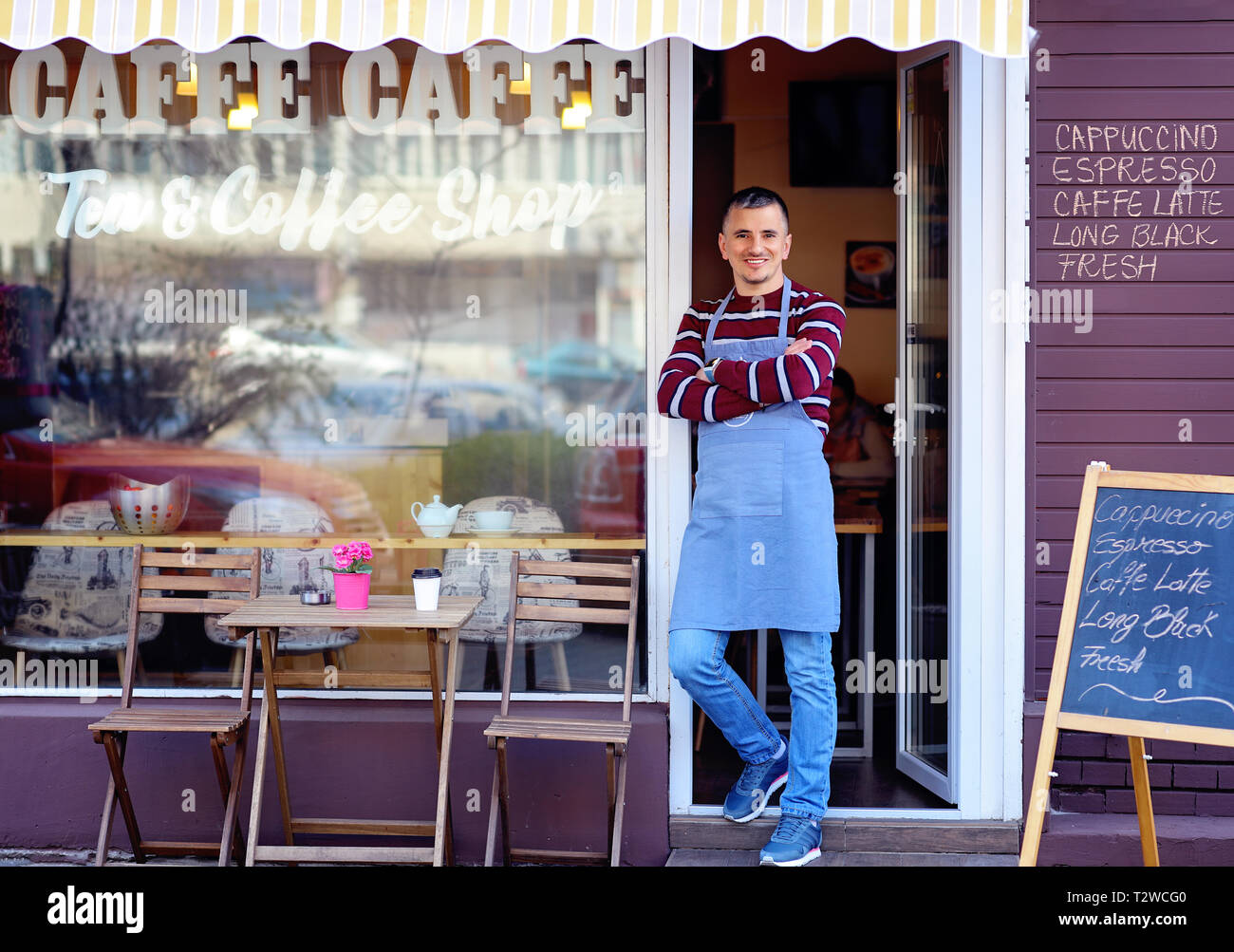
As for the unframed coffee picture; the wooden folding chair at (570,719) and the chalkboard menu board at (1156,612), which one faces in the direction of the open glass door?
the unframed coffee picture

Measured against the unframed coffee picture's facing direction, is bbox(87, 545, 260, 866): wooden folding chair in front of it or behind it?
in front

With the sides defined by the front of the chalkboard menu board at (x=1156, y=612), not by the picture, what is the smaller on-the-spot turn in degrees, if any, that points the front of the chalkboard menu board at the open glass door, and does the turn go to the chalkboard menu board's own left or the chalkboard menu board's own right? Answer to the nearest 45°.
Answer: approximately 135° to the chalkboard menu board's own right

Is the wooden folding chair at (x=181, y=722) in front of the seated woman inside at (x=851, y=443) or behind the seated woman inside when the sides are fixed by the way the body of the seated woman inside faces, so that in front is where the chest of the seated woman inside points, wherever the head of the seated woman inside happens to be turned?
in front

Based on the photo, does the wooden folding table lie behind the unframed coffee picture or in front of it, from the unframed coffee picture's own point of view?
in front
